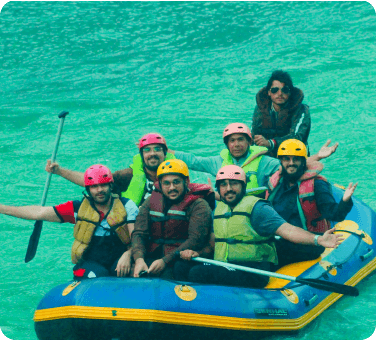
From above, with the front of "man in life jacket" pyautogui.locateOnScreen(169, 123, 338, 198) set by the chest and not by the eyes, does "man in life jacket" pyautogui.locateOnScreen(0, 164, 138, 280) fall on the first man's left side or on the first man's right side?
on the first man's right side

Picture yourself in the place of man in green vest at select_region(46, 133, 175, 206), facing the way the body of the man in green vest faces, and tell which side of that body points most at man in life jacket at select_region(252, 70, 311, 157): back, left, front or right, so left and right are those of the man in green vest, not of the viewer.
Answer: left

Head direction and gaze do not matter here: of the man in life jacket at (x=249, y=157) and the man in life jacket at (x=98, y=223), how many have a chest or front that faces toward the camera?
2

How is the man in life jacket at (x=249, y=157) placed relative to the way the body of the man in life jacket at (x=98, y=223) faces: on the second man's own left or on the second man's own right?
on the second man's own left

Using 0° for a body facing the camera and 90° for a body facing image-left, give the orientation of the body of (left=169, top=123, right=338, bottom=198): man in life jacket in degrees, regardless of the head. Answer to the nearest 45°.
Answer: approximately 0°

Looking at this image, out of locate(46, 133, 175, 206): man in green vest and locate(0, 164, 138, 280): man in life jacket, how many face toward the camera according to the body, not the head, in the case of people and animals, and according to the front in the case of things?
2
